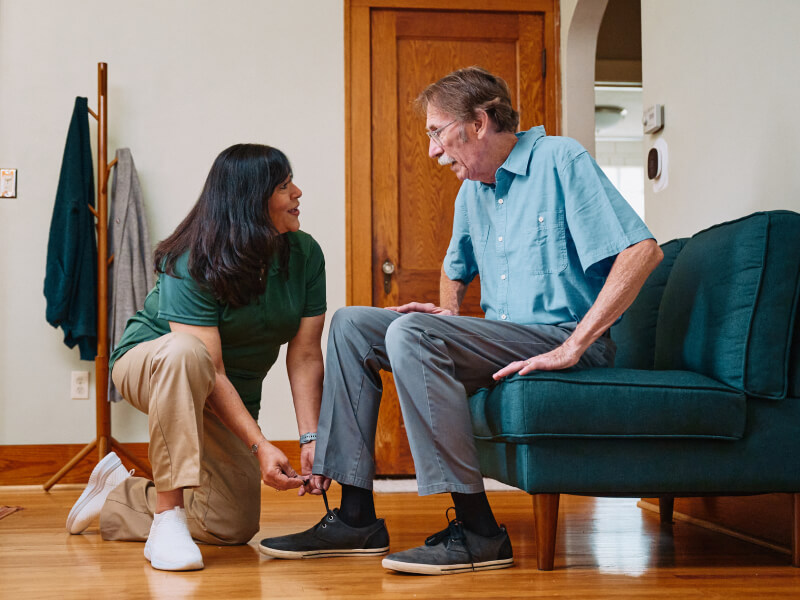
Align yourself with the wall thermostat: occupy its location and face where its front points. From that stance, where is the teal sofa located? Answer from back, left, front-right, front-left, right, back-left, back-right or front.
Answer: front-left

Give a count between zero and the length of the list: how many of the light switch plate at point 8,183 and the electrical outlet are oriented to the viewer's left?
0

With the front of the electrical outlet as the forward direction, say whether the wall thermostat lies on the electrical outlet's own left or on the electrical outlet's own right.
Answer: on the electrical outlet's own left

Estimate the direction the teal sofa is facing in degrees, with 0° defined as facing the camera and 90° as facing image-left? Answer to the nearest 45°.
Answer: approximately 90°

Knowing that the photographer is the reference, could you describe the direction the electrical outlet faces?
facing the viewer

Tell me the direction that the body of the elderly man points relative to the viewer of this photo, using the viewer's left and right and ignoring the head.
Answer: facing the viewer and to the left of the viewer

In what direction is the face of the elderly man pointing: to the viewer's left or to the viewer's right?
to the viewer's left

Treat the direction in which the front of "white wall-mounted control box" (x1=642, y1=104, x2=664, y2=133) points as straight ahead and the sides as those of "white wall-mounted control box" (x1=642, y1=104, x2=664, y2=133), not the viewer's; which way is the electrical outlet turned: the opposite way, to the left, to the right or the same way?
to the left

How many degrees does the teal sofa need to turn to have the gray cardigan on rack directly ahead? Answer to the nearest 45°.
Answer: approximately 45° to its right

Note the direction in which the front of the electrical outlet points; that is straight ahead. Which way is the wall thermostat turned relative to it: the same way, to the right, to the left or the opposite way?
to the right

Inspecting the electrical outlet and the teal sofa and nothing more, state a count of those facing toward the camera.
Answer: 1
